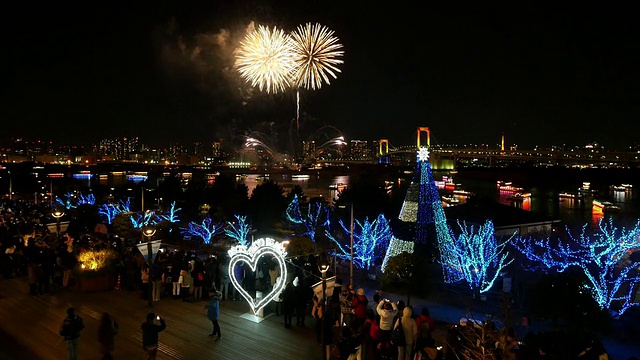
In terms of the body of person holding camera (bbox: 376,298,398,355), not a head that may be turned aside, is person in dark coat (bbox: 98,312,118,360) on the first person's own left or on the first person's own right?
on the first person's own left

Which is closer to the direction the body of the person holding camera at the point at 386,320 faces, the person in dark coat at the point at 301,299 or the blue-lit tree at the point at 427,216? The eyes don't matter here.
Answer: the blue-lit tree

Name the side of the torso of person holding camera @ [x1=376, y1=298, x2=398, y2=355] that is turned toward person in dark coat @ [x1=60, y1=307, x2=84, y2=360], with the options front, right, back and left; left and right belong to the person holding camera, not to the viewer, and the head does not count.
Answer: left

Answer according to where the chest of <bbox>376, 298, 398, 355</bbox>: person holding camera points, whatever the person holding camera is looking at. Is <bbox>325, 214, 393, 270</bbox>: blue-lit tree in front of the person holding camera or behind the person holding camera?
in front

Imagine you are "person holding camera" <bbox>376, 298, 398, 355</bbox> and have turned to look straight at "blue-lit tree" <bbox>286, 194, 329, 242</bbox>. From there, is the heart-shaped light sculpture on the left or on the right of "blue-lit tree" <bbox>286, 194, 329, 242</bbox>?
left

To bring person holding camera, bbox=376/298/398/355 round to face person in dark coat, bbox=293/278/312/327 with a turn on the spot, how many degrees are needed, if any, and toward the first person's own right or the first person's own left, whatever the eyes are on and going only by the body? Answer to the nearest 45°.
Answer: approximately 45° to the first person's own left

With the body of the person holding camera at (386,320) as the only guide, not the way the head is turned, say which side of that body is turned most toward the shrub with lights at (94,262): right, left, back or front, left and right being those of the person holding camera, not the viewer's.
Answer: left

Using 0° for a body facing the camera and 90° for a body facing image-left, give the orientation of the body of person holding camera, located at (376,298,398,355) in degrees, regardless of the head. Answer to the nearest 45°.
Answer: approximately 180°

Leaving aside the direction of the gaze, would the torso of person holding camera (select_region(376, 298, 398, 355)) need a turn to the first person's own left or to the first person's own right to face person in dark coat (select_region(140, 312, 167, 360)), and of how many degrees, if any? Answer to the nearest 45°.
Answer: approximately 90° to the first person's own left

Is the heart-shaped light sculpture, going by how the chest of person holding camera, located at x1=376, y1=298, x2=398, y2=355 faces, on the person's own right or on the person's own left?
on the person's own left

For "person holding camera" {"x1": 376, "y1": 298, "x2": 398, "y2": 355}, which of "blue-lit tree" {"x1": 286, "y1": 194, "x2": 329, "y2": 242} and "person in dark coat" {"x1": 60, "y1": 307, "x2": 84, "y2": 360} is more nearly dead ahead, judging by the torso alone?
the blue-lit tree

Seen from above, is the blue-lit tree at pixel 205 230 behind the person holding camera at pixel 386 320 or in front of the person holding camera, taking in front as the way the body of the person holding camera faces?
in front

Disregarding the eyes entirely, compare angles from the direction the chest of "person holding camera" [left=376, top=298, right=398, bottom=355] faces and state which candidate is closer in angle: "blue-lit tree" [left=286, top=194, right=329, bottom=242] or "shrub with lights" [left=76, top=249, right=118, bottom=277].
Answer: the blue-lit tree

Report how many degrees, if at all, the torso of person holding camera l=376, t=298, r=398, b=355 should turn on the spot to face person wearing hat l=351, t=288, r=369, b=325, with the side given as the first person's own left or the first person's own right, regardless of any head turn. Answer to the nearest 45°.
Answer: approximately 45° to the first person's own left

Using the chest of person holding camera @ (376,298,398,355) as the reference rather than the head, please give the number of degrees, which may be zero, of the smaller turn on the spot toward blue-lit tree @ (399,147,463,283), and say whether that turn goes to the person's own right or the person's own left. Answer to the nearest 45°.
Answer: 0° — they already face it
